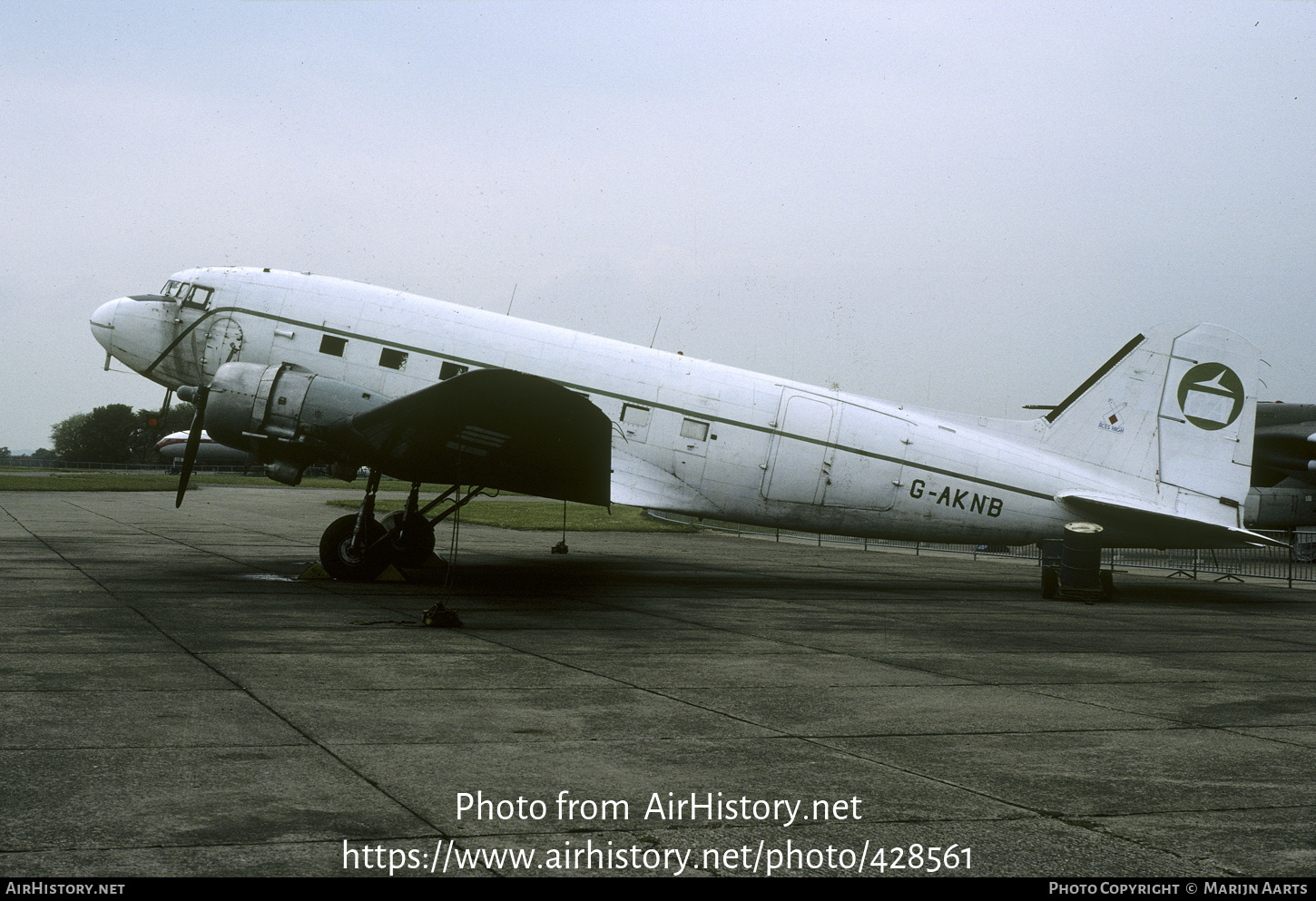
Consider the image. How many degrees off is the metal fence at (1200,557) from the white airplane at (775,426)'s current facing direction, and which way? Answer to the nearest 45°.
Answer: approximately 135° to its right

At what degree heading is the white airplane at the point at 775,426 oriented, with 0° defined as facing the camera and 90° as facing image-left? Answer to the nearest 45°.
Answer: approximately 90°
